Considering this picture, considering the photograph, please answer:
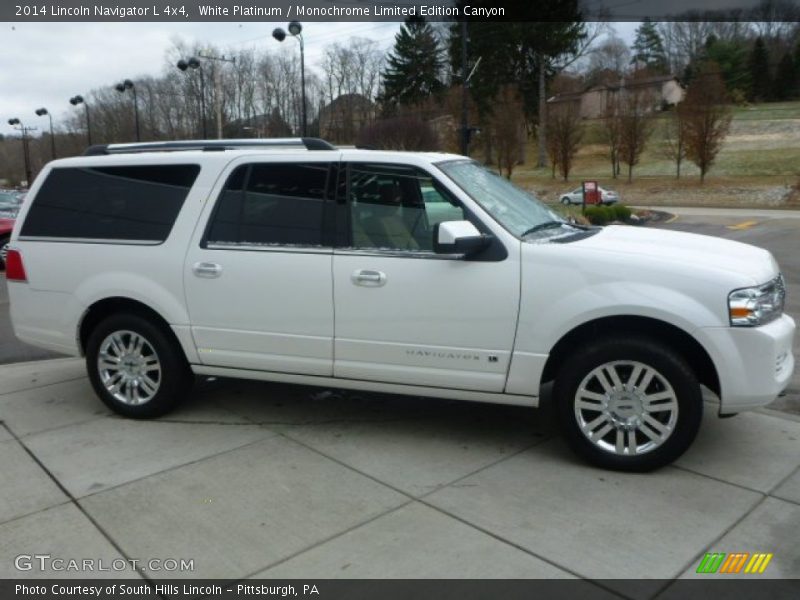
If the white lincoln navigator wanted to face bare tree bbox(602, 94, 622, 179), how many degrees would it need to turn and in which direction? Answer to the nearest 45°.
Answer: approximately 90° to its left

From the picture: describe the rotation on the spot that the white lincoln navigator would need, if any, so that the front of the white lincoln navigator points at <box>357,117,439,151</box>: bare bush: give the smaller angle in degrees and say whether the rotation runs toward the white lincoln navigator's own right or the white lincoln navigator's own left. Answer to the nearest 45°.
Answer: approximately 90° to the white lincoln navigator's own left

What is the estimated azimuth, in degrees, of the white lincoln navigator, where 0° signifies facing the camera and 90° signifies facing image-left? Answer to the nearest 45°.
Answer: approximately 270°

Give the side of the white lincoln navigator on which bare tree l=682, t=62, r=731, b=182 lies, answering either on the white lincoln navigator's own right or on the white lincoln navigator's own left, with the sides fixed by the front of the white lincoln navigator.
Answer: on the white lincoln navigator's own left

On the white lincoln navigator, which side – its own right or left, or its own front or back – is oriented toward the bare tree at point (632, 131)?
left

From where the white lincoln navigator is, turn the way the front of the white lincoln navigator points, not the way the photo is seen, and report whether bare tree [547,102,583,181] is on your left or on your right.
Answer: on your left

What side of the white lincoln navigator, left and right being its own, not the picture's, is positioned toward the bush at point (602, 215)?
left
